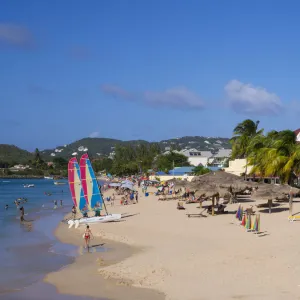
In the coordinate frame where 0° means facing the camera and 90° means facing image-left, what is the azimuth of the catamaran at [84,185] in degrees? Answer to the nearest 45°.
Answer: approximately 270°

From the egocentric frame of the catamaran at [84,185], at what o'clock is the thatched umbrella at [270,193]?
The thatched umbrella is roughly at 1 o'clock from the catamaran.

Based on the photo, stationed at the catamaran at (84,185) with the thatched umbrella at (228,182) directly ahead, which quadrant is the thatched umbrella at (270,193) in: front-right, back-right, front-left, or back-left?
front-right

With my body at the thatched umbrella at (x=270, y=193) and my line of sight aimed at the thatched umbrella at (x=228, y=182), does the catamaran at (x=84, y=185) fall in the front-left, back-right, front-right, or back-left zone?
front-left

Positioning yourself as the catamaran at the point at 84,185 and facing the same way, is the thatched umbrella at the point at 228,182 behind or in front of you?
in front

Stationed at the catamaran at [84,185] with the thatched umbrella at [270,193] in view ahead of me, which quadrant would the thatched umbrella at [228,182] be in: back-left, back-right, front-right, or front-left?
front-left
